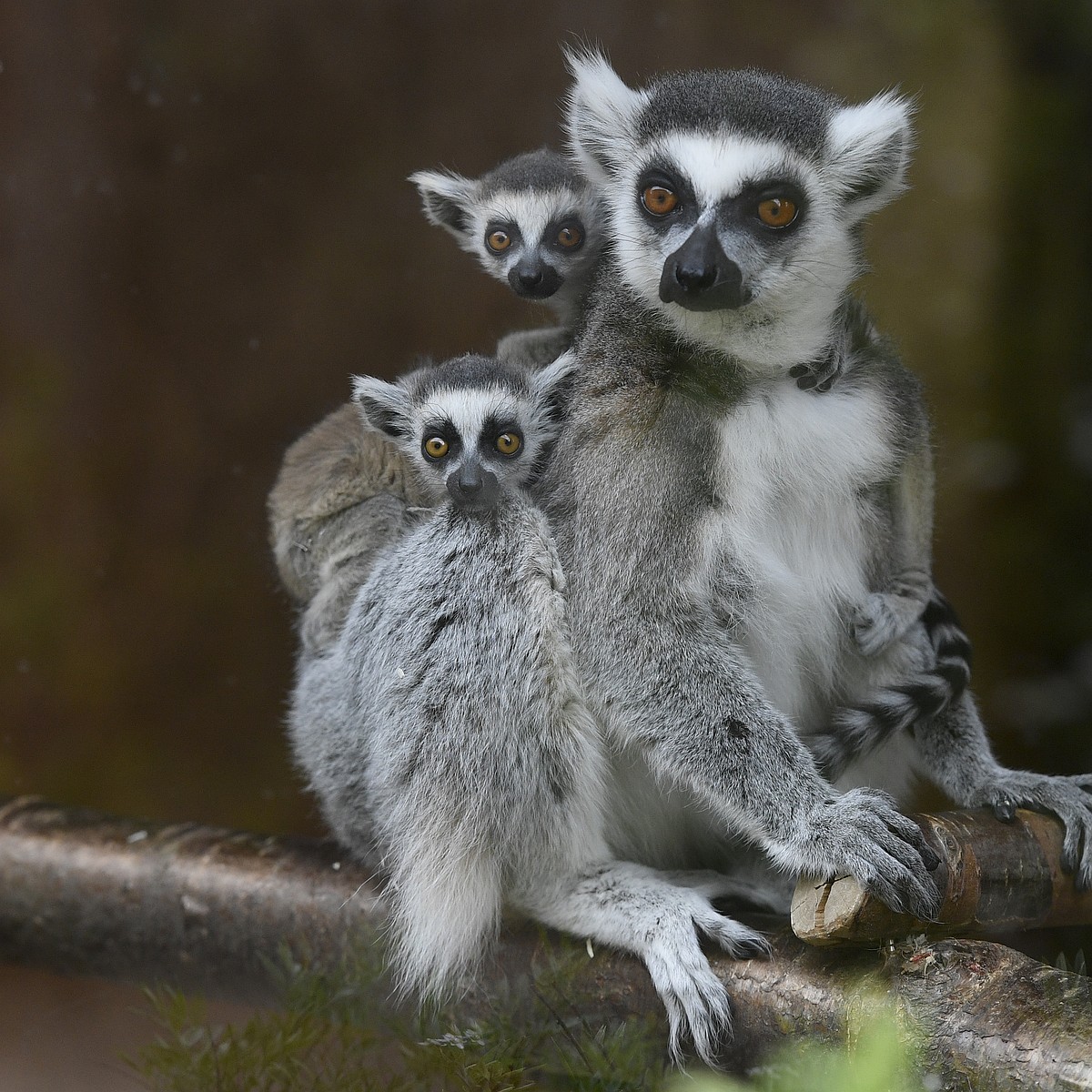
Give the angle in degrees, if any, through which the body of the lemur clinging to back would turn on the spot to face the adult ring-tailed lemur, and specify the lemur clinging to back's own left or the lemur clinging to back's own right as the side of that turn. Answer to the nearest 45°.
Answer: approximately 45° to the lemur clinging to back's own right
